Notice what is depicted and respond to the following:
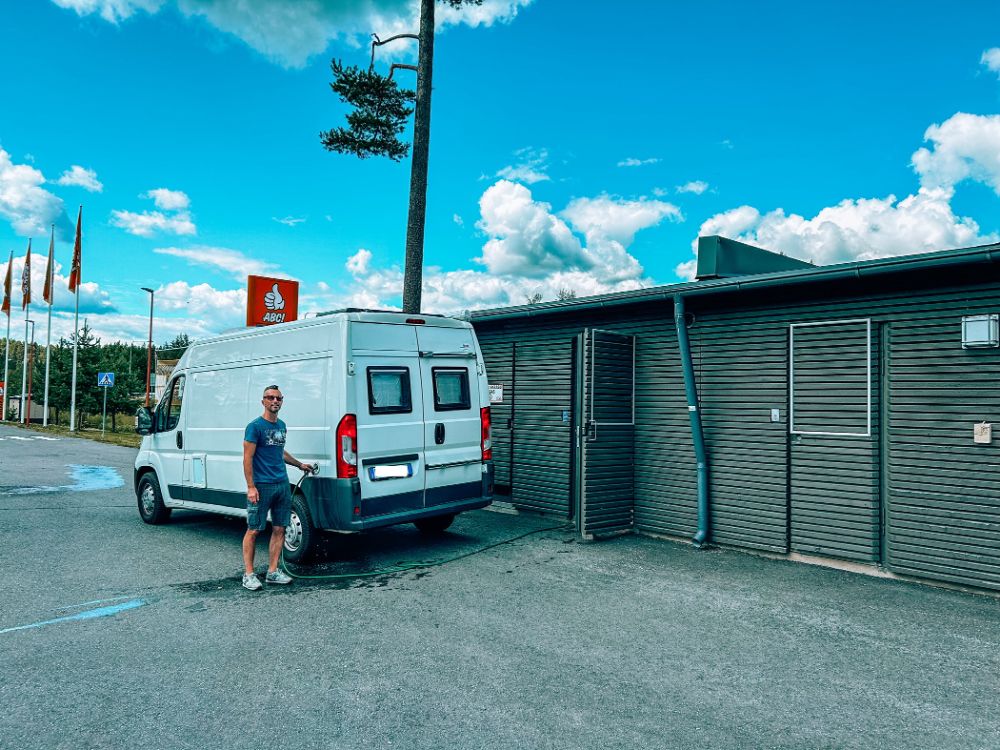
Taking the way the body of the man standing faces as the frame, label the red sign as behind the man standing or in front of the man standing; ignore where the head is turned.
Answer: behind

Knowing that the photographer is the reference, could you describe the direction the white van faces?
facing away from the viewer and to the left of the viewer

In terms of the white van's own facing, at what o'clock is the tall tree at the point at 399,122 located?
The tall tree is roughly at 2 o'clock from the white van.

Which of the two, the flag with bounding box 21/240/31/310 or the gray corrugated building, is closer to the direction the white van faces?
the flag

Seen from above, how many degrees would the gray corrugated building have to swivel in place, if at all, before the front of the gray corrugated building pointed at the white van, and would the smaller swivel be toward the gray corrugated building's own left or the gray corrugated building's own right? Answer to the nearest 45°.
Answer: approximately 45° to the gray corrugated building's own right

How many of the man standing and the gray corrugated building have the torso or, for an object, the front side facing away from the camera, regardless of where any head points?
0

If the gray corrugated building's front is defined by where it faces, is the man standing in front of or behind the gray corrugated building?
in front

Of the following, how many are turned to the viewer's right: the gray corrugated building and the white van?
0

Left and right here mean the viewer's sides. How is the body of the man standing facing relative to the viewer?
facing the viewer and to the right of the viewer

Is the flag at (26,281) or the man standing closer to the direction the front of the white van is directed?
the flag

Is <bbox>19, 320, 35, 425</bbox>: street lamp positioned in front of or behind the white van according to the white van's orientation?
in front

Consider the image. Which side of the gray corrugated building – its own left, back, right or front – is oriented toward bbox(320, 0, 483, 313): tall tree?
right

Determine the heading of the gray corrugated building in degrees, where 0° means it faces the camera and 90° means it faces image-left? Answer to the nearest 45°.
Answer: approximately 45°
